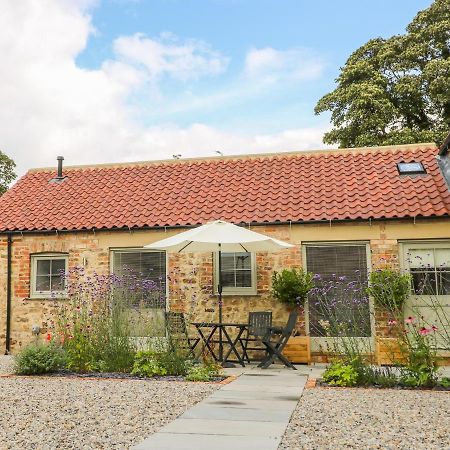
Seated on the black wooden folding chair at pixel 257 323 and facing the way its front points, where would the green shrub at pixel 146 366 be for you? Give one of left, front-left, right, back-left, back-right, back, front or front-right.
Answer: front

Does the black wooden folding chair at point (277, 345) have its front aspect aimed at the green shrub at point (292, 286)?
no

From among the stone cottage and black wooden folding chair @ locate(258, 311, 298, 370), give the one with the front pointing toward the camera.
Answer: the stone cottage

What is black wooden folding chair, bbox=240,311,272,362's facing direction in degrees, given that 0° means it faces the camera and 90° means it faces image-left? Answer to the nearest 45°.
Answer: approximately 45°

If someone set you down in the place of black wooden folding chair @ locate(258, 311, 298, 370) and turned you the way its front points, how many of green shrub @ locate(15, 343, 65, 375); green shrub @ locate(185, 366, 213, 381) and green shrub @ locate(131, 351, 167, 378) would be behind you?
0

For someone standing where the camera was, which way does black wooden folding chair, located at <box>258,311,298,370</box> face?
facing to the left of the viewer

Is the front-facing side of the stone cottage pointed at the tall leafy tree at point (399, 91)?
no

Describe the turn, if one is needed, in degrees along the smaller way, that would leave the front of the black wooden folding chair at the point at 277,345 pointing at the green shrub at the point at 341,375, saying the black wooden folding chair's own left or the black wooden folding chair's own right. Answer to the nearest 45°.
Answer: approximately 135° to the black wooden folding chair's own left

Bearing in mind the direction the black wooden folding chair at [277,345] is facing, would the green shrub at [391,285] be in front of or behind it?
behind

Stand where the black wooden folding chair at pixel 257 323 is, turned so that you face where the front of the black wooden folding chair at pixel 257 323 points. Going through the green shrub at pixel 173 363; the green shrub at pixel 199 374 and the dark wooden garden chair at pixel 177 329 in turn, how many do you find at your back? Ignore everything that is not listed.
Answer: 0

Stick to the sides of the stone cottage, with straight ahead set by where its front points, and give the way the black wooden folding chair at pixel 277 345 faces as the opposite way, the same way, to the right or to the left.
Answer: to the right

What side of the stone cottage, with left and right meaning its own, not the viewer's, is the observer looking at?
front

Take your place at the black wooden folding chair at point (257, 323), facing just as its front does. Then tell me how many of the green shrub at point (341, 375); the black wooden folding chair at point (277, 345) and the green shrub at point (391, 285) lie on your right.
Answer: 0

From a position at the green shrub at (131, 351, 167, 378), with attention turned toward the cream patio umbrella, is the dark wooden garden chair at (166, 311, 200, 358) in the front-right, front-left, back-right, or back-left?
front-left

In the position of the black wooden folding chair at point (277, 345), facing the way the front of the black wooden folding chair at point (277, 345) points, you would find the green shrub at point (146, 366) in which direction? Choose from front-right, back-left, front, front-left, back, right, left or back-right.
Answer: front-left

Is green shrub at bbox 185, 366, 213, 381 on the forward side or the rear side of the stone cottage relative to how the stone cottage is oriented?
on the forward side
